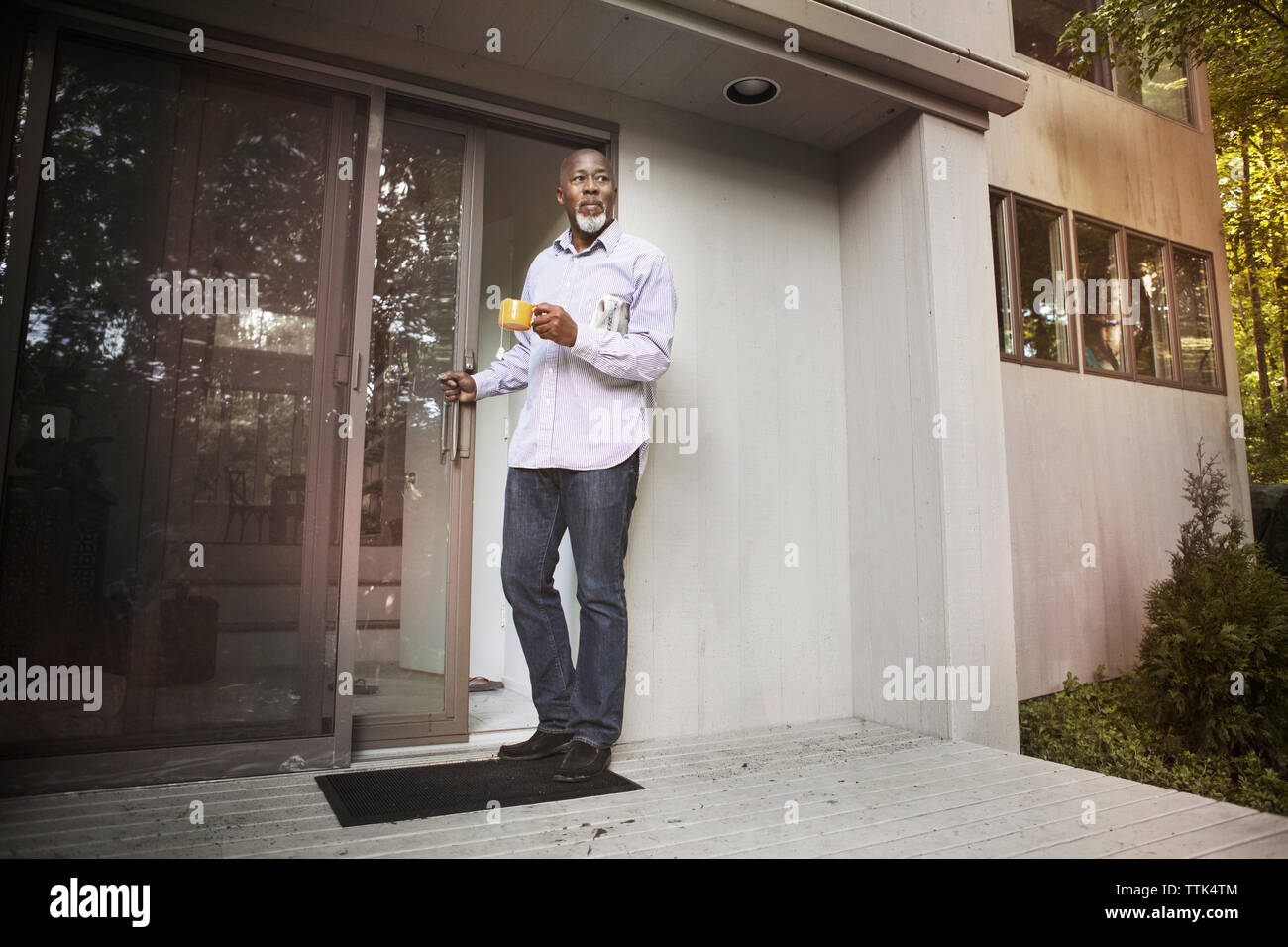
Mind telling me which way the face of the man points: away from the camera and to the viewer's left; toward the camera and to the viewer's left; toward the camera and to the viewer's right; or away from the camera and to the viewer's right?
toward the camera and to the viewer's right

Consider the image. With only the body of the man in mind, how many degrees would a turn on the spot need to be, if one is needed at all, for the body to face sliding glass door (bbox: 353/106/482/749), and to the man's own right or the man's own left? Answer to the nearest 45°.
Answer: approximately 90° to the man's own right

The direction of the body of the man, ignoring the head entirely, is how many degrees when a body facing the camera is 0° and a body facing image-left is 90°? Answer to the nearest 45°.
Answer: approximately 45°
